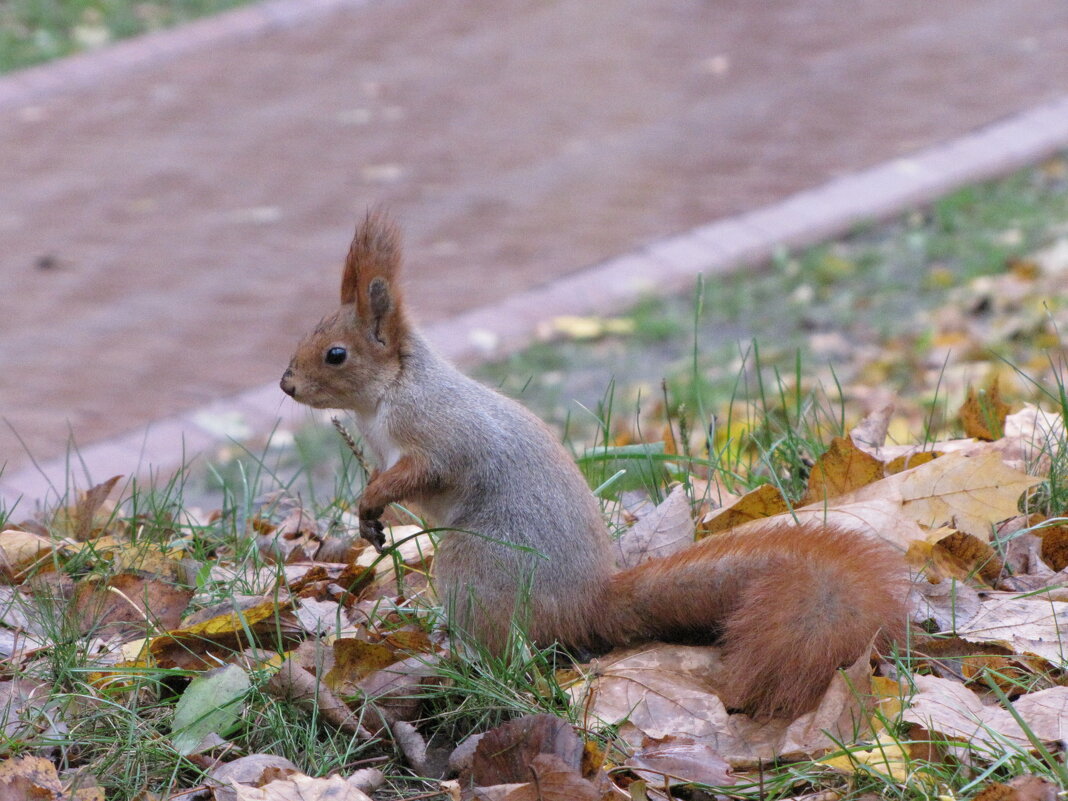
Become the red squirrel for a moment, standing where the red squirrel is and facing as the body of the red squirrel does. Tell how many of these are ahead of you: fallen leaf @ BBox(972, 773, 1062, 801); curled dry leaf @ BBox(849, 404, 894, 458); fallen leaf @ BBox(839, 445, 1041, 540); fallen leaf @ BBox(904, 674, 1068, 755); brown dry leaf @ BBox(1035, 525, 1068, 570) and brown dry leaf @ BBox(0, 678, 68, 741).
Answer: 1

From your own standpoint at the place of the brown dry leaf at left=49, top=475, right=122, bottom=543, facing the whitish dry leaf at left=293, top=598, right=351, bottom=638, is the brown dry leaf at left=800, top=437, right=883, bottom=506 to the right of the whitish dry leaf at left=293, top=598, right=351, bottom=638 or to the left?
left

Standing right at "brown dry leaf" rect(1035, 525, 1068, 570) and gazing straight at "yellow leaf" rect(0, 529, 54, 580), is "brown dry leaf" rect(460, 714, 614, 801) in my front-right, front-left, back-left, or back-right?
front-left

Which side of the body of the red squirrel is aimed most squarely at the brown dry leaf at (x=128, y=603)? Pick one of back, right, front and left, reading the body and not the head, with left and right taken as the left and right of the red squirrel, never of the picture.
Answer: front

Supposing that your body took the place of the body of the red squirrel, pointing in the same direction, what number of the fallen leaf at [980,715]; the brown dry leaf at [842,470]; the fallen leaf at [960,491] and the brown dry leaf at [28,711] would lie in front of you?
1

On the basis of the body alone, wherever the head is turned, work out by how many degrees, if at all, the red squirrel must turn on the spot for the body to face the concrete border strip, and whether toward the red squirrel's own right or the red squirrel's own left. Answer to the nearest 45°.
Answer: approximately 90° to the red squirrel's own right

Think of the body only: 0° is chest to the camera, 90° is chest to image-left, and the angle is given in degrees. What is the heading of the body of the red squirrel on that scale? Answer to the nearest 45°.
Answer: approximately 90°
